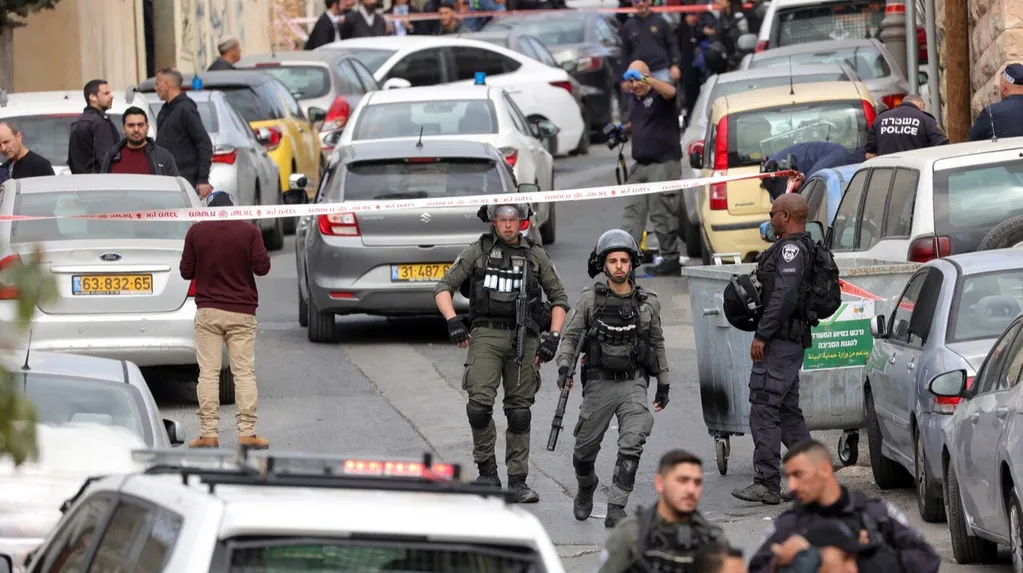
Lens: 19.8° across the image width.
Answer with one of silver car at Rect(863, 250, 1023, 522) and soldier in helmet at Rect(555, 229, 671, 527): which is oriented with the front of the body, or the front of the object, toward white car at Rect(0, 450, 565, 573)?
the soldier in helmet

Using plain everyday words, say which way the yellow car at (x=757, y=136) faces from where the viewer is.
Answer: facing away from the viewer

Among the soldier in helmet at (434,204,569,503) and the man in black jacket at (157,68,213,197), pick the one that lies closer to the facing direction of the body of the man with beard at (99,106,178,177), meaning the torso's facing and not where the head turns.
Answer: the soldier in helmet

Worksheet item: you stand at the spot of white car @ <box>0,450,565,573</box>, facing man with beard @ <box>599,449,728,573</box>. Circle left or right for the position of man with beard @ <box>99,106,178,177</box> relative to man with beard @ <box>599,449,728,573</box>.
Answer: left

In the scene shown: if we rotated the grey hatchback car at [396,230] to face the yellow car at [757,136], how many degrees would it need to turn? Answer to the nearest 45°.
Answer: approximately 45° to its right

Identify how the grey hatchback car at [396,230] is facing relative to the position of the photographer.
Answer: facing away from the viewer

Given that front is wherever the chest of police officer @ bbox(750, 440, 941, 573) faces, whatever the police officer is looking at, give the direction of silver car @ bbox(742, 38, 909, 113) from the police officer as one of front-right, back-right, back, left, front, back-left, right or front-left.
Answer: back-right

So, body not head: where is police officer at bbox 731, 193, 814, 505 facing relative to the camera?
to the viewer's left

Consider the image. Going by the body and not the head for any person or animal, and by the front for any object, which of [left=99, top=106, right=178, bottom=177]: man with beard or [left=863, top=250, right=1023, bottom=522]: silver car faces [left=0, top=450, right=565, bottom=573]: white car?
the man with beard
